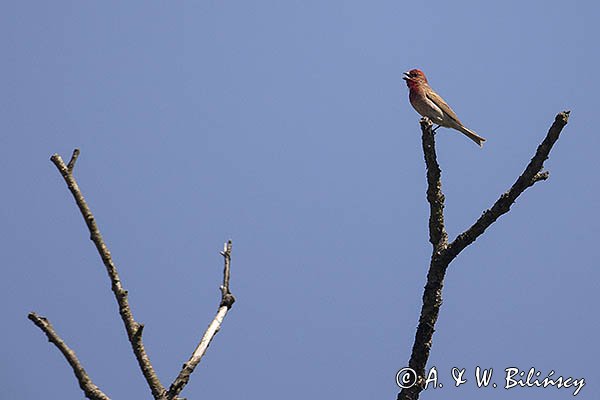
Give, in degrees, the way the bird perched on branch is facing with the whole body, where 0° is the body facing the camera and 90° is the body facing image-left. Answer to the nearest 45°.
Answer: approximately 90°
